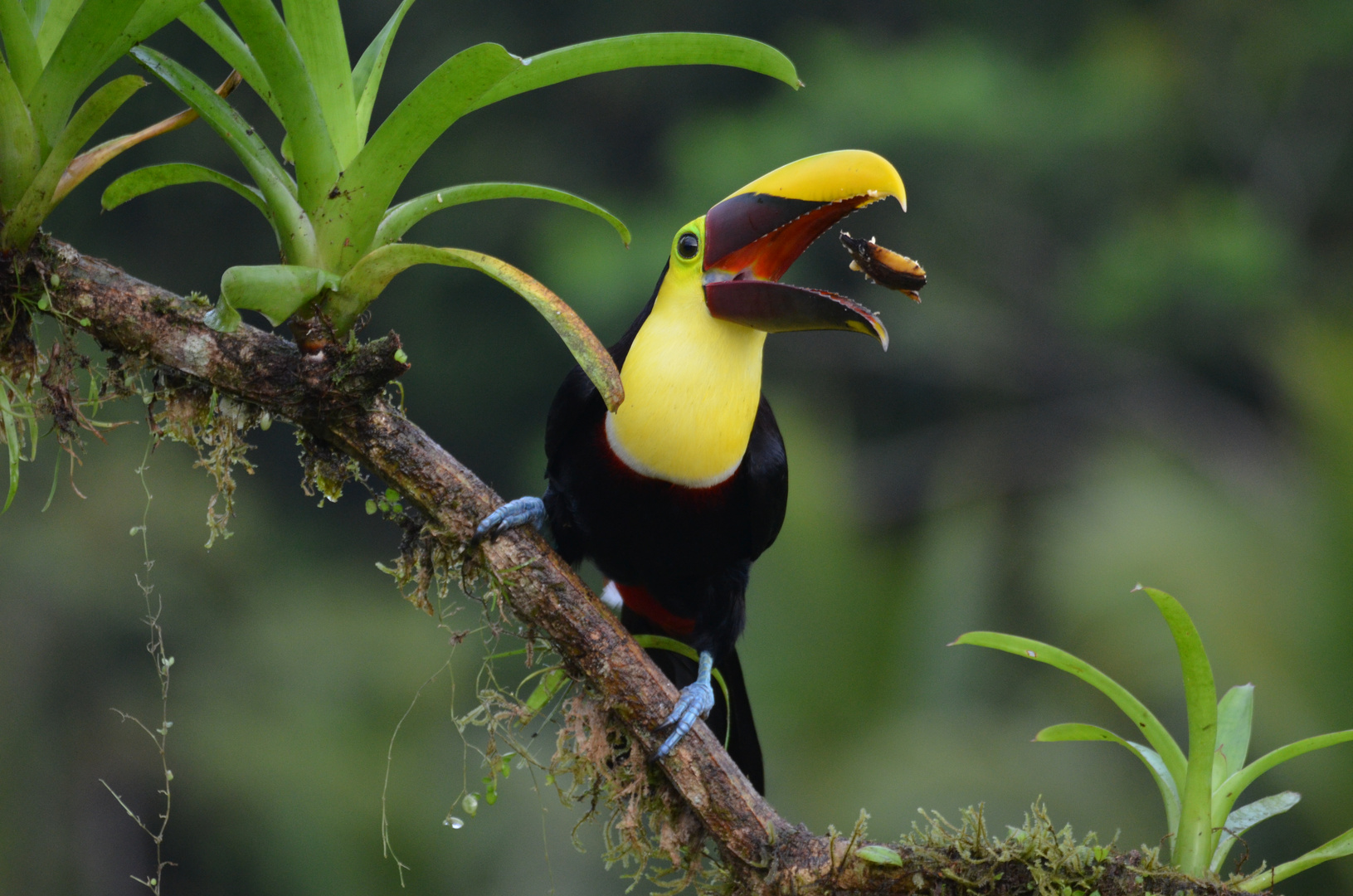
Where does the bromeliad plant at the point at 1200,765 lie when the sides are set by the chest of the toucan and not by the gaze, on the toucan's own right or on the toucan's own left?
on the toucan's own left

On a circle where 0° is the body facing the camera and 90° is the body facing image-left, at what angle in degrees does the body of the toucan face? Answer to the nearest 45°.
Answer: approximately 0°

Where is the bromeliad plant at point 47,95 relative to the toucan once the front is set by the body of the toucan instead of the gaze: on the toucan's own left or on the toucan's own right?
on the toucan's own right
